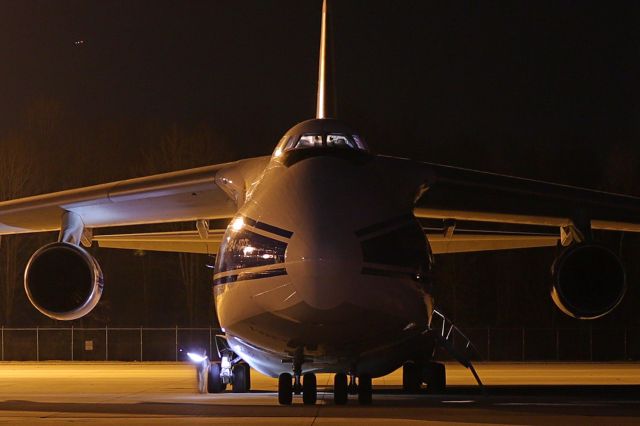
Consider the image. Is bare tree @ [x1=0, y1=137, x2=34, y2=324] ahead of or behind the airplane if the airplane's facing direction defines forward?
behind

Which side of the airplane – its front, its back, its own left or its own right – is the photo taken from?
front

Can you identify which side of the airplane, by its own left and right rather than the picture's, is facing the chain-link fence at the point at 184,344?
back

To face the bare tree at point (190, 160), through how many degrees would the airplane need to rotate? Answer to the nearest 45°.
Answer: approximately 180°
